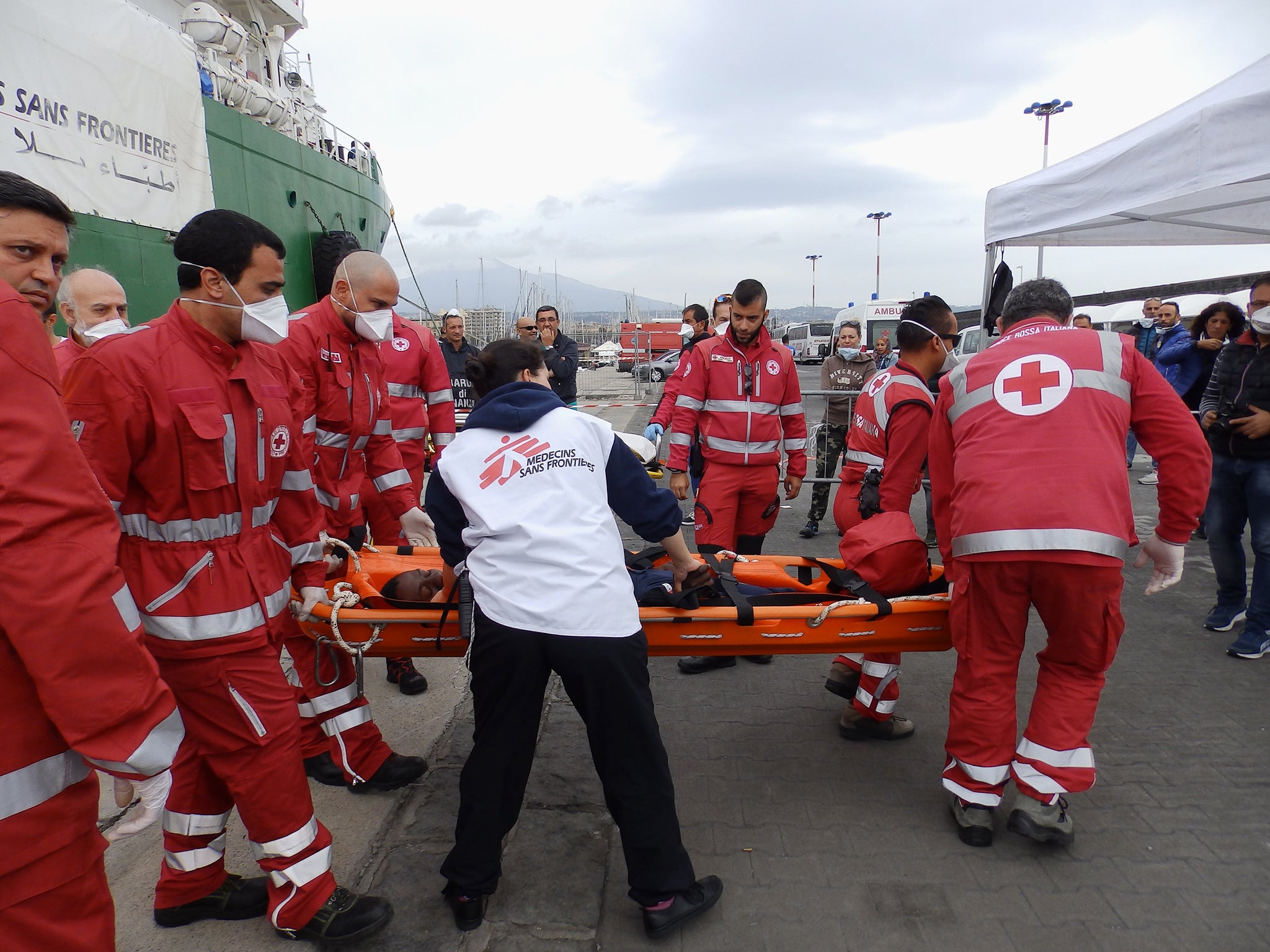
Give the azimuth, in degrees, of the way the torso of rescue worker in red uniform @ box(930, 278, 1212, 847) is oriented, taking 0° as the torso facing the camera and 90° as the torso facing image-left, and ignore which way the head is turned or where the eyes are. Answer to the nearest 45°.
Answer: approximately 180°

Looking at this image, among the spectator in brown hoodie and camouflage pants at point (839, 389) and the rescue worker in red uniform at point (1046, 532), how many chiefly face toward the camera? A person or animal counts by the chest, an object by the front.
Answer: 1

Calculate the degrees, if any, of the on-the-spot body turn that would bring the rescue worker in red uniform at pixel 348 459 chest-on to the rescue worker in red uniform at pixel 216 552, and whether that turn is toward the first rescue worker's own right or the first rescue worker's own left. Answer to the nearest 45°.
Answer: approximately 45° to the first rescue worker's own right

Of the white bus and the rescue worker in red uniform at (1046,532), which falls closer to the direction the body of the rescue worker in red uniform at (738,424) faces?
the rescue worker in red uniform

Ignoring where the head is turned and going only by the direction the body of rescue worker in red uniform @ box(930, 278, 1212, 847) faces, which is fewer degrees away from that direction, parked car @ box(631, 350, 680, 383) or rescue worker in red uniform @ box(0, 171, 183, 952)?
the parked car

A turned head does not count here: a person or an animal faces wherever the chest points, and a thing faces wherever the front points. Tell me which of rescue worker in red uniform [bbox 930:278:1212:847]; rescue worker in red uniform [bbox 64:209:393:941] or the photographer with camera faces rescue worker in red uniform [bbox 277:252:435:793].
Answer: the photographer with camera

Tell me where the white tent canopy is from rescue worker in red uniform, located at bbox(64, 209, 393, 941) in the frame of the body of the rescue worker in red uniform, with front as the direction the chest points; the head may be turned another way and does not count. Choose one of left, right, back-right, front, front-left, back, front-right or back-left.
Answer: front-left

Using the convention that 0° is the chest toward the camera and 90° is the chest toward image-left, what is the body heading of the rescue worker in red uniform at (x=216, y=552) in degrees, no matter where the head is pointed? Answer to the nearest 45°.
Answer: approximately 315°

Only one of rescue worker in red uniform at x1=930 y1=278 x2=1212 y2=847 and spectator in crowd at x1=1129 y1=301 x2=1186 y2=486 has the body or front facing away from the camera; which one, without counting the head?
the rescue worker in red uniform
